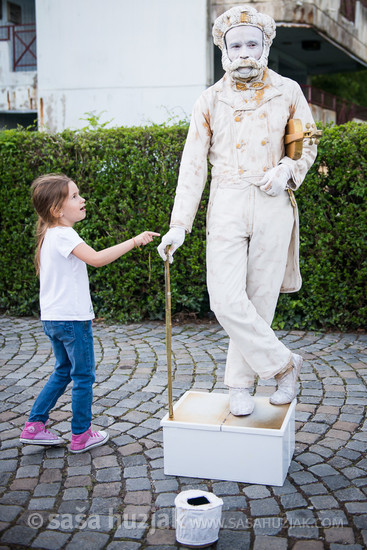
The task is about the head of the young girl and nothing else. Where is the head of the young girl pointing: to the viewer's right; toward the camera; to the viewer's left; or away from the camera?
to the viewer's right

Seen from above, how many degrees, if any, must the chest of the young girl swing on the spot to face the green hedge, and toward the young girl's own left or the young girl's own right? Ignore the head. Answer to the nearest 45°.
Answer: approximately 90° to the young girl's own left

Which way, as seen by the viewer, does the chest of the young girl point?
to the viewer's right

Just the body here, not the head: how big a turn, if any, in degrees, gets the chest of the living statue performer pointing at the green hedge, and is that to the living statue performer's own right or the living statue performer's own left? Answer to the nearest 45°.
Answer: approximately 180°

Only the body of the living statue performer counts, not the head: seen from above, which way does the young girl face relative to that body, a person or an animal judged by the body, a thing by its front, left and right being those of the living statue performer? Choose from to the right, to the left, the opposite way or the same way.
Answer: to the left

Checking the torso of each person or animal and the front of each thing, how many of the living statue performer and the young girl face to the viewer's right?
1
